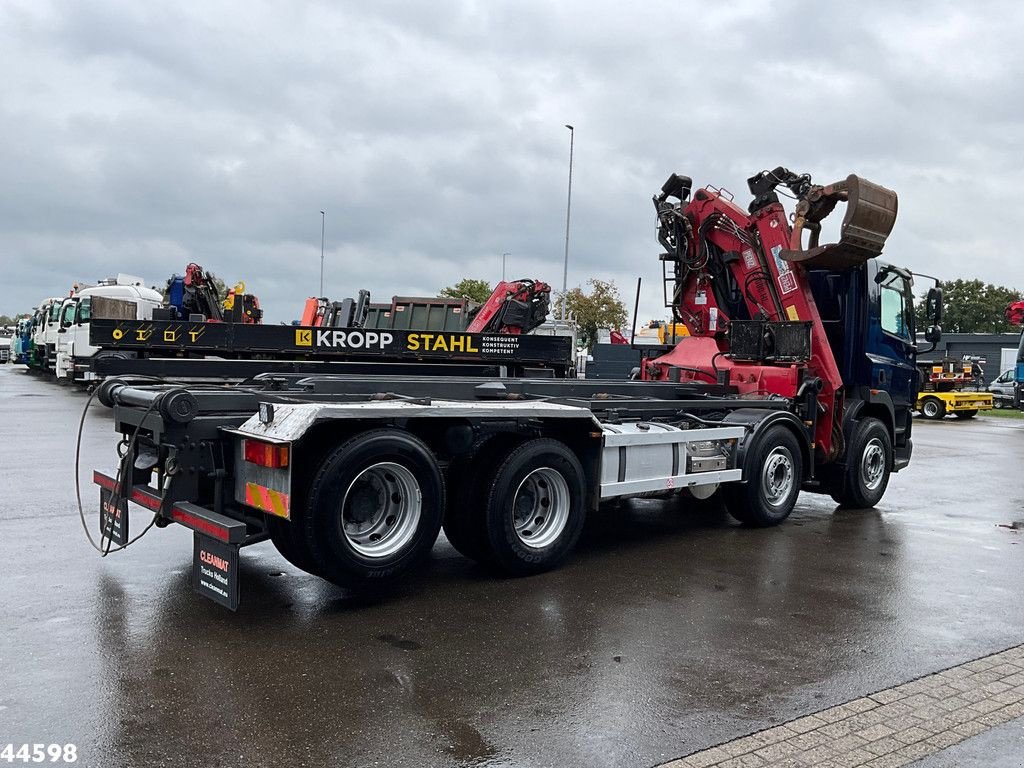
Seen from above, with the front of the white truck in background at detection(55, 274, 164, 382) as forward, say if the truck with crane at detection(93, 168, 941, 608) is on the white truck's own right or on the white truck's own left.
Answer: on the white truck's own left

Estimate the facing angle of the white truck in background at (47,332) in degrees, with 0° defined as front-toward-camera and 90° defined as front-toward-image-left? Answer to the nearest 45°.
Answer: approximately 45°

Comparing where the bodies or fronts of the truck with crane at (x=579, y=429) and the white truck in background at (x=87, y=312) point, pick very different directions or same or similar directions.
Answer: very different directions

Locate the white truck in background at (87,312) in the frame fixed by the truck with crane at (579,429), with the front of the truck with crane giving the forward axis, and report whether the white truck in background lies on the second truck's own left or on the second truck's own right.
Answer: on the second truck's own left

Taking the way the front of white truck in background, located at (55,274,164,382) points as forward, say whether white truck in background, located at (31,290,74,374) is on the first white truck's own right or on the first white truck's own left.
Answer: on the first white truck's own right

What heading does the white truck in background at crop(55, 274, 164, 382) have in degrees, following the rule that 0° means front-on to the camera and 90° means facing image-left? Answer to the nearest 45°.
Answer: approximately 45°

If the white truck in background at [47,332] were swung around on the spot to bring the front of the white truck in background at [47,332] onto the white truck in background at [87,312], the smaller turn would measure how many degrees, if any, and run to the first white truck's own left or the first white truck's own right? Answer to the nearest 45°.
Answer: approximately 45° to the first white truck's own left
